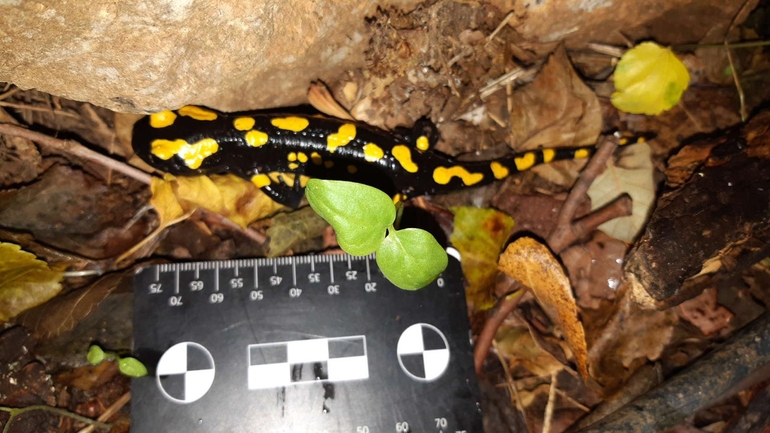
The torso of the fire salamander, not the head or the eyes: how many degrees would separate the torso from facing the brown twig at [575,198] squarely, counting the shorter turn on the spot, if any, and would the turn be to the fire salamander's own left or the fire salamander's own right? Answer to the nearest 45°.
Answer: approximately 180°

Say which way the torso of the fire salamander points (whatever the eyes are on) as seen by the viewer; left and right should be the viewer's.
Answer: facing to the left of the viewer

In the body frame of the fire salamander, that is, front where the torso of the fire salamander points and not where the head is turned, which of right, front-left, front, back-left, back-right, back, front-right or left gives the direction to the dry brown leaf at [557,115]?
back

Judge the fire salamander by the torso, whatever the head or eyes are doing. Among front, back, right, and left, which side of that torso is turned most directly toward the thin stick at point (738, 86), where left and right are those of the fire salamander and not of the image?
back

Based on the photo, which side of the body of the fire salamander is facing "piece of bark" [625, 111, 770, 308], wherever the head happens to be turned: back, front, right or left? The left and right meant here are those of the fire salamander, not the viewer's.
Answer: back

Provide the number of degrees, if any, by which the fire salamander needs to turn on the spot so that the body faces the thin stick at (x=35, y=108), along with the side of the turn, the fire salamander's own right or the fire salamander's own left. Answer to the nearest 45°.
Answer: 0° — it already faces it

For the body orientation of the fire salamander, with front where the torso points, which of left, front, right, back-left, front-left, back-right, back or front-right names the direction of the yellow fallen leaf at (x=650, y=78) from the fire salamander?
back
